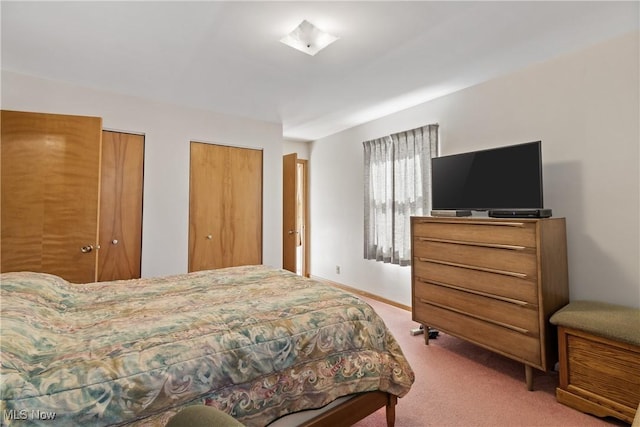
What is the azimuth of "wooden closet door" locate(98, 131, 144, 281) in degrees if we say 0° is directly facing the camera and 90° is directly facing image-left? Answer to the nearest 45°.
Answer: approximately 0°

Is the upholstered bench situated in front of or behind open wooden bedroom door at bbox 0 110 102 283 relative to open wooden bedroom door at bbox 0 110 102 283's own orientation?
in front

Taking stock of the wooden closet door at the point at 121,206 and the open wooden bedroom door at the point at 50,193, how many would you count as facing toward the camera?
2

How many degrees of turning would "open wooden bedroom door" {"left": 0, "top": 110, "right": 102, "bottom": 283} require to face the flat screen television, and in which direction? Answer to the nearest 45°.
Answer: approximately 45° to its left

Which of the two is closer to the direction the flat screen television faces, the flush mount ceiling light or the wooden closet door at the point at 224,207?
the flush mount ceiling light

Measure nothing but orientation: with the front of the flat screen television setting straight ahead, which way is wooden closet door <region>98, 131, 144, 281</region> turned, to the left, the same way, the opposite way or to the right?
to the left

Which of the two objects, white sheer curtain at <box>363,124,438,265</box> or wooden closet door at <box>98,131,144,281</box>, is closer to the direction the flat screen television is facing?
the wooden closet door

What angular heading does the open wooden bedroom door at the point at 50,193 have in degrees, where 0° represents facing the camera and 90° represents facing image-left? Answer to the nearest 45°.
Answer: approximately 0°

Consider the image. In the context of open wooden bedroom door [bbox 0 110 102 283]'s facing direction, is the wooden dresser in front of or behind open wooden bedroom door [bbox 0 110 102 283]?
in front
